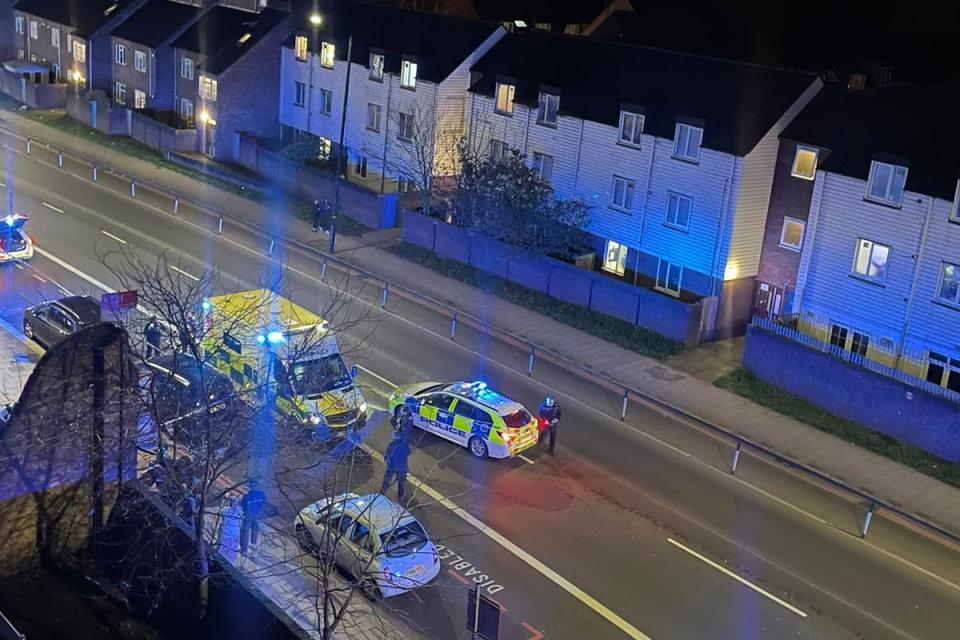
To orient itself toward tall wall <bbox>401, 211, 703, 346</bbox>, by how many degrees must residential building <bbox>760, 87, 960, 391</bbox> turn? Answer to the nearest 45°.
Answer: approximately 45° to its right

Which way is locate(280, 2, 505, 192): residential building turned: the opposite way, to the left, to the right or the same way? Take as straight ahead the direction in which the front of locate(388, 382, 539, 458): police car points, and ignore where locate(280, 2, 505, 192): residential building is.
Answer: to the left

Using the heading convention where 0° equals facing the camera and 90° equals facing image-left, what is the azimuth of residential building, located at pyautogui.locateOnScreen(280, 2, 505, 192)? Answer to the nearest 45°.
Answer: approximately 45°

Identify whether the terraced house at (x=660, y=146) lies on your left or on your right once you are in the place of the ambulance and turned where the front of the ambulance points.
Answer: on your left

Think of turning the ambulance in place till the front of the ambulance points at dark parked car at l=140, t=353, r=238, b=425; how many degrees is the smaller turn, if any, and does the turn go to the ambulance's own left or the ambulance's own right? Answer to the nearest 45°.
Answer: approximately 90° to the ambulance's own right

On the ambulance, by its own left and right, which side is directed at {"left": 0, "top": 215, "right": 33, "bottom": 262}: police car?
back

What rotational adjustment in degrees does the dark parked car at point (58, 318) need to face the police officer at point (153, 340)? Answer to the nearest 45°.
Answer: approximately 135° to its left

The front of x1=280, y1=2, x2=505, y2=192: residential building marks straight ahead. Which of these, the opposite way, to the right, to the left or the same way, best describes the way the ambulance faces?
to the left

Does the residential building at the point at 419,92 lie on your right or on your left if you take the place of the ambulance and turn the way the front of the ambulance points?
on your left

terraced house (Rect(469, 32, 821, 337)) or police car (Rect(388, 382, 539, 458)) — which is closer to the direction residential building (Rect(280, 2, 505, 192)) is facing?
the police car

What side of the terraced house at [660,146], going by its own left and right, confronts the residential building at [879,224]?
left

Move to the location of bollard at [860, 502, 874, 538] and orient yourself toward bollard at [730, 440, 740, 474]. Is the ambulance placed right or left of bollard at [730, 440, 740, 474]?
left
